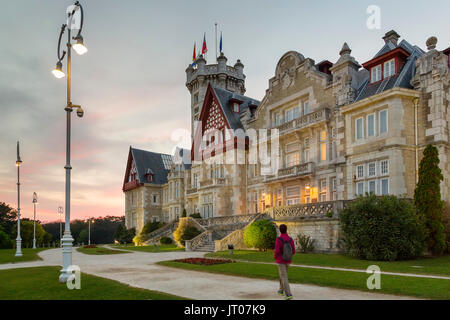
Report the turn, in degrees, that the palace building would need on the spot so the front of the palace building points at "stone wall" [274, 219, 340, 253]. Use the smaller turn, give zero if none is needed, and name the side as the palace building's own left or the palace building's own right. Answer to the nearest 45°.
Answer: approximately 45° to the palace building's own left

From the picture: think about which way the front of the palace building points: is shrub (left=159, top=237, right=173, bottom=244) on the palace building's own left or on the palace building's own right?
on the palace building's own right

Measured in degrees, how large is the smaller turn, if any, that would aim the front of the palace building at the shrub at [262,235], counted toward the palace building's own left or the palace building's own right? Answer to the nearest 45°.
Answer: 0° — it already faces it

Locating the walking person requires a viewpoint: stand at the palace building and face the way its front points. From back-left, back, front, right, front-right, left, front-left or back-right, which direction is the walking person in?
front-left

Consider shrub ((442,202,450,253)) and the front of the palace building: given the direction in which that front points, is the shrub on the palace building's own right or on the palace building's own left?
on the palace building's own left

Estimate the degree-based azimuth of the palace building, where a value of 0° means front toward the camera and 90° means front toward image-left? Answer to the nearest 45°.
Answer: approximately 45°
